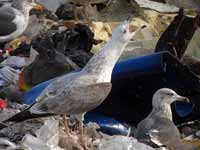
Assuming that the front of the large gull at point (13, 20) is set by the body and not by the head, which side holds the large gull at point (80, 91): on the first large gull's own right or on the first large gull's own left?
on the first large gull's own right

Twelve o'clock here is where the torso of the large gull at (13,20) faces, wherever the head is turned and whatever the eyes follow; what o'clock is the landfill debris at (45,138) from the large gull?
The landfill debris is roughly at 3 o'clock from the large gull.

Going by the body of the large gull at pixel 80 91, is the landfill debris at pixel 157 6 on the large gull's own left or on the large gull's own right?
on the large gull's own left

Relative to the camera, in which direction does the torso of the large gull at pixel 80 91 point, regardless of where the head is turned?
to the viewer's right

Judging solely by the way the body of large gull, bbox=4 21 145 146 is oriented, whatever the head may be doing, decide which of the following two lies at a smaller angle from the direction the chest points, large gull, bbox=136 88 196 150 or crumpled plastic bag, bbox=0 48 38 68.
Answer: the large gull

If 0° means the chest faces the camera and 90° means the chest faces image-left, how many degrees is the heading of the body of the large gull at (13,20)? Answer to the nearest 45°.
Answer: approximately 270°
